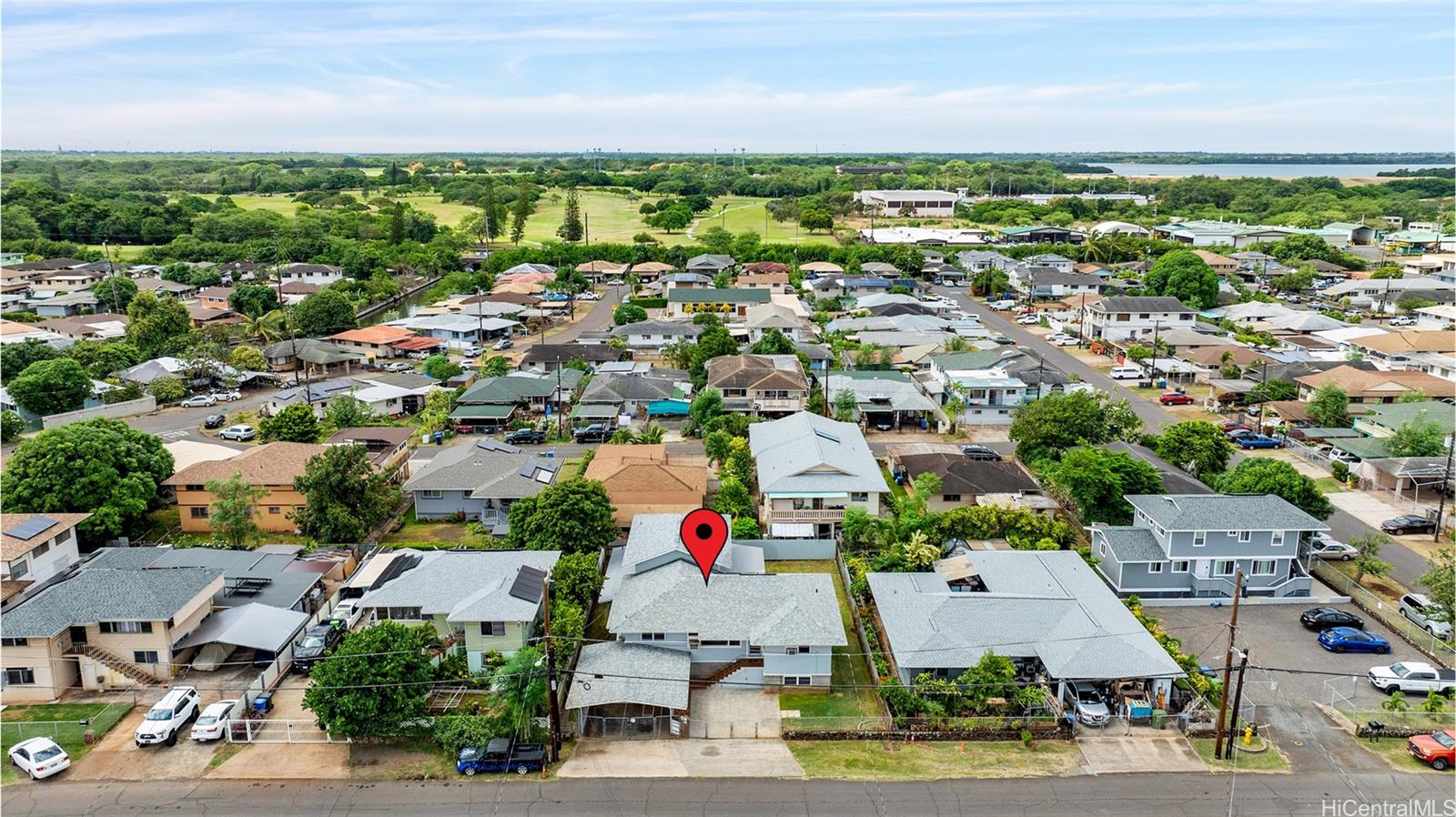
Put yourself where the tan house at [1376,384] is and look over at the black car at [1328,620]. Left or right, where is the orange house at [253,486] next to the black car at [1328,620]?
right

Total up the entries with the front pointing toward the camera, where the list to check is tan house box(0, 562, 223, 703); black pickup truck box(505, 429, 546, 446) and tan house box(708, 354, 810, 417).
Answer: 2

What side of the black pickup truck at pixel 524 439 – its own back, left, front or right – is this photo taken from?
left

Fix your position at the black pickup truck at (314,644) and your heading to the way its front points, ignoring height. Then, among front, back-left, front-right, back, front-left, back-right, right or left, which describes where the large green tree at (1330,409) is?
back-left

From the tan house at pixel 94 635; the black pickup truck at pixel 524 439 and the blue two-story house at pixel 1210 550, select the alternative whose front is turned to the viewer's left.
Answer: the black pickup truck

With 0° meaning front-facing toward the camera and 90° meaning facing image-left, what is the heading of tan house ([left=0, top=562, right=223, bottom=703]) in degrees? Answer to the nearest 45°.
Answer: approximately 0°

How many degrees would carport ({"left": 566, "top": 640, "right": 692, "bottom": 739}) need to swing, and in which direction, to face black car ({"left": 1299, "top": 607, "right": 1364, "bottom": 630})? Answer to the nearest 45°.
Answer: approximately 90° to its left

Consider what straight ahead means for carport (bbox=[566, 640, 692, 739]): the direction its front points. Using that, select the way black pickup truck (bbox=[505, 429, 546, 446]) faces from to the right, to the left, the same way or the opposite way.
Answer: to the right

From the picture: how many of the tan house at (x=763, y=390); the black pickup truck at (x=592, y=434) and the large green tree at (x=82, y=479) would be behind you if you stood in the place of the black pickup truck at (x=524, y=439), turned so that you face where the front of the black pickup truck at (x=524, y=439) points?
2

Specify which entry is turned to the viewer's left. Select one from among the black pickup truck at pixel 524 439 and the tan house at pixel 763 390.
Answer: the black pickup truck
